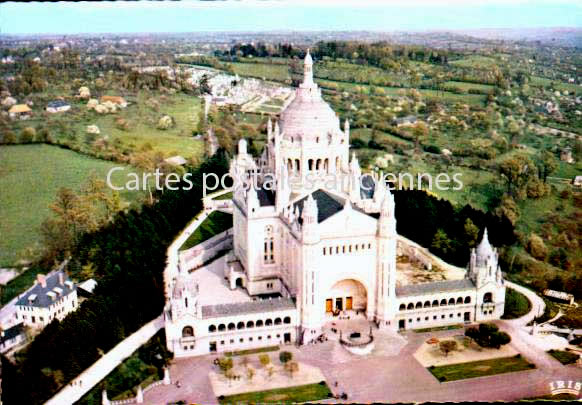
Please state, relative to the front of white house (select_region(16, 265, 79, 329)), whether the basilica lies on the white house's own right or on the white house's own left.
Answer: on the white house's own left

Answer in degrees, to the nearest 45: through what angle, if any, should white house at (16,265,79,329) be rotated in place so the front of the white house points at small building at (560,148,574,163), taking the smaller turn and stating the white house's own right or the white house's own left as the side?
approximately 45° to the white house's own left

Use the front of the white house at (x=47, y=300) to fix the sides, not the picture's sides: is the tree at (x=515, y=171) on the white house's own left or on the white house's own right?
on the white house's own left

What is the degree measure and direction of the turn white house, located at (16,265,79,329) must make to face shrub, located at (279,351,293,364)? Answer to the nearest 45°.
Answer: approximately 45° to its left

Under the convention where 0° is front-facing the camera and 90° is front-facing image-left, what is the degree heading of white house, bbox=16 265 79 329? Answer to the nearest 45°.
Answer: approximately 315°

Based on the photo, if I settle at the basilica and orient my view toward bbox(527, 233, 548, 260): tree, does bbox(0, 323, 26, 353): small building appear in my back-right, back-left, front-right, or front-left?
back-right

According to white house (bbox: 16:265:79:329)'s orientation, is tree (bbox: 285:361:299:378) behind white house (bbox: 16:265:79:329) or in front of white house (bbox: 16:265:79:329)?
in front

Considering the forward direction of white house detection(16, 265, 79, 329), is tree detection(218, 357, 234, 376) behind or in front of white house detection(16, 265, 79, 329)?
in front

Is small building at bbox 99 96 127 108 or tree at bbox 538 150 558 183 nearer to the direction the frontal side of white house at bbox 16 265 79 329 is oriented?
the tree

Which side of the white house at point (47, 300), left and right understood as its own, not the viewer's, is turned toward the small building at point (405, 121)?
left
